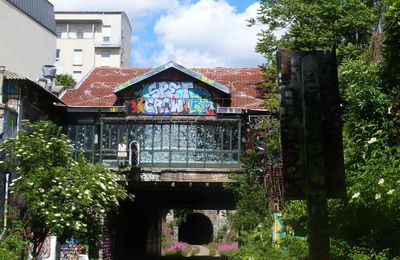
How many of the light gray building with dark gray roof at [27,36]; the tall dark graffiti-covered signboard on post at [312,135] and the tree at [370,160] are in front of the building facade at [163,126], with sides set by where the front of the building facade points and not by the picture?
2

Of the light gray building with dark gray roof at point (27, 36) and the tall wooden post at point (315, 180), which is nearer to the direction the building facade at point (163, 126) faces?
the tall wooden post

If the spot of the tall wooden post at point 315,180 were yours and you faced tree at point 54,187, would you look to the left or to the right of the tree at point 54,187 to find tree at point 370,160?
right

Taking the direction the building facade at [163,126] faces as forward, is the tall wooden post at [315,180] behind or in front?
in front

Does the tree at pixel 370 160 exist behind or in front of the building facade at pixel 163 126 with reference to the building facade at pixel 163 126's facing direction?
in front

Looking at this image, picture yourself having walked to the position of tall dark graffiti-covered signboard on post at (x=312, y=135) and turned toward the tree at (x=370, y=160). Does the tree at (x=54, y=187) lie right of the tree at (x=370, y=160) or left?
left

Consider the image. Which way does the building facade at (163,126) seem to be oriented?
toward the camera

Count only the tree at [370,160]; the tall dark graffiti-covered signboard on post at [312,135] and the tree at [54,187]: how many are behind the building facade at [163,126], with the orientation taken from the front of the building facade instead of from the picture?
0

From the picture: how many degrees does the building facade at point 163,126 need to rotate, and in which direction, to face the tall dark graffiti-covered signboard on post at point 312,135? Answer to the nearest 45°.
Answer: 0° — it already faces it

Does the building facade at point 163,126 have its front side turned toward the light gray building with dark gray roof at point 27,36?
no
